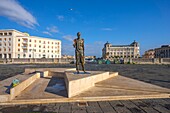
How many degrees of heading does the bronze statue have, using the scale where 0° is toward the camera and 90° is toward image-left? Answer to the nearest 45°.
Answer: approximately 0°
